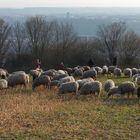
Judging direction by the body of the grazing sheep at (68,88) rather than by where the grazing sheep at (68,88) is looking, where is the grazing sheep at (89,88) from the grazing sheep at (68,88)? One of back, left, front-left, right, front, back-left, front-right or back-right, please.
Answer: back

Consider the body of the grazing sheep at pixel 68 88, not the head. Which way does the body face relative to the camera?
to the viewer's left

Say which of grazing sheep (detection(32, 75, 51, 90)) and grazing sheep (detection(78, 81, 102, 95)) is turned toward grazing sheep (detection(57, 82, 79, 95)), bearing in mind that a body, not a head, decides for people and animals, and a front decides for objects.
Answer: grazing sheep (detection(78, 81, 102, 95))

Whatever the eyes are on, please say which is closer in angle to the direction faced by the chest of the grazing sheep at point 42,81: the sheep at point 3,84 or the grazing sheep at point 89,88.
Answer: the sheep

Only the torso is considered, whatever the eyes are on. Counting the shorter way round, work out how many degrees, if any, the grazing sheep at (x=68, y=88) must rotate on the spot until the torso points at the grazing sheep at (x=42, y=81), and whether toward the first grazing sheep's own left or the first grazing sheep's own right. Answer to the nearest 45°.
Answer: approximately 45° to the first grazing sheep's own right

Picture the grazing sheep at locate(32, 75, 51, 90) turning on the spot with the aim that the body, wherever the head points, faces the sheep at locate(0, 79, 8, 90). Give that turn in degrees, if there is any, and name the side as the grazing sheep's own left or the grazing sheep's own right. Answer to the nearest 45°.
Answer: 0° — it already faces it

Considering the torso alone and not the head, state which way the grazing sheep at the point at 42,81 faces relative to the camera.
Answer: to the viewer's left

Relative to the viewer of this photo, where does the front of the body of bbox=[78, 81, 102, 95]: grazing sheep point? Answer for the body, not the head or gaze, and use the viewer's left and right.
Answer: facing to the left of the viewer
